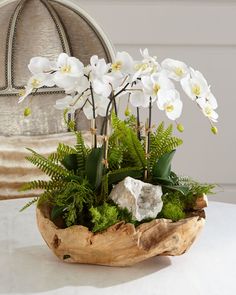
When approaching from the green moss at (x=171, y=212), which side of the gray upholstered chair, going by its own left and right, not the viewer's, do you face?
front

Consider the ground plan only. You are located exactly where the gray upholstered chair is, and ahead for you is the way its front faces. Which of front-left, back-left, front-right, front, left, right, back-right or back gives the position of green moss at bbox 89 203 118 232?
front

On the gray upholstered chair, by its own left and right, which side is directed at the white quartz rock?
front

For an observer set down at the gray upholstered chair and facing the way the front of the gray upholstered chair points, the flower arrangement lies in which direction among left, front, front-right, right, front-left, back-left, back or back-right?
front

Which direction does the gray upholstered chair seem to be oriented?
toward the camera

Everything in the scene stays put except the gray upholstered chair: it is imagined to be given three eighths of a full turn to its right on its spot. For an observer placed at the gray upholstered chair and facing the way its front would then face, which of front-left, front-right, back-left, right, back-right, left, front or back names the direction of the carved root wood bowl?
back-left
